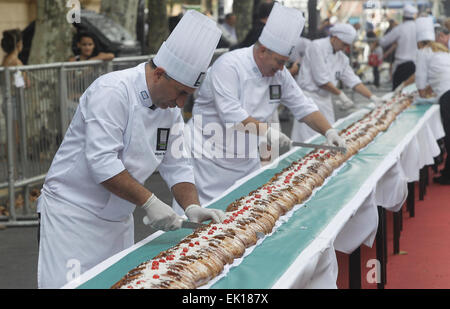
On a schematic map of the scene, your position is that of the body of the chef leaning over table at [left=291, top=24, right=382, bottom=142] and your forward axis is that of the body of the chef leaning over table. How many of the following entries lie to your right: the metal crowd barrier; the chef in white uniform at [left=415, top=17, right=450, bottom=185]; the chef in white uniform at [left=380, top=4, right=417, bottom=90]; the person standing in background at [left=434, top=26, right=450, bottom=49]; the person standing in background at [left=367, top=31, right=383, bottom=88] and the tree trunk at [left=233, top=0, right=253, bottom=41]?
1

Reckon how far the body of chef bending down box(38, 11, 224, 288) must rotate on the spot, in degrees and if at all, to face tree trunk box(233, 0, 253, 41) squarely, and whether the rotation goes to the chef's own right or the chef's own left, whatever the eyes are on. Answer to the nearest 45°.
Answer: approximately 135° to the chef's own left

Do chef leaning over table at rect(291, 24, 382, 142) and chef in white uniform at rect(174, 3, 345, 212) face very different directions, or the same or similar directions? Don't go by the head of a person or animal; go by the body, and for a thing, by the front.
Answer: same or similar directions

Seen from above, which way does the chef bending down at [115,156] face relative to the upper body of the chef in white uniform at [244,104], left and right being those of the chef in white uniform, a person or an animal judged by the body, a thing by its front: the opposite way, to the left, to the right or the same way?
the same way

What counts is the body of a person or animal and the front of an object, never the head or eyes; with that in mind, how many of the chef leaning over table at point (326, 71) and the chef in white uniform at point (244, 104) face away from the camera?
0

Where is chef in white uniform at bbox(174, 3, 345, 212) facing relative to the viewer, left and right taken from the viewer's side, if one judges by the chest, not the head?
facing the viewer and to the right of the viewer

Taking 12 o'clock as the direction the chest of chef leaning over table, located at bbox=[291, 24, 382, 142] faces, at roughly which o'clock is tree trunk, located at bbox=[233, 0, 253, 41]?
The tree trunk is roughly at 7 o'clock from the chef leaning over table.

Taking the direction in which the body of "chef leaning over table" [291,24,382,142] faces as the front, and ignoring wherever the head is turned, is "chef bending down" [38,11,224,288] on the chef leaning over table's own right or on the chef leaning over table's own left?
on the chef leaning over table's own right

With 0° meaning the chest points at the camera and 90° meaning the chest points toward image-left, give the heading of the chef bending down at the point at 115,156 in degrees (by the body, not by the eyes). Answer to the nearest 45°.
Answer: approximately 315°

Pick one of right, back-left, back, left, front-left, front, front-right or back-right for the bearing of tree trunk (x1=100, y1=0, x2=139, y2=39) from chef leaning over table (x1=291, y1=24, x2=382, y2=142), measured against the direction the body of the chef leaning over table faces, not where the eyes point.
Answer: back

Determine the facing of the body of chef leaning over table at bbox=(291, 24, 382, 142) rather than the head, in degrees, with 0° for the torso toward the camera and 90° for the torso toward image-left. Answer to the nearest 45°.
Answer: approximately 315°

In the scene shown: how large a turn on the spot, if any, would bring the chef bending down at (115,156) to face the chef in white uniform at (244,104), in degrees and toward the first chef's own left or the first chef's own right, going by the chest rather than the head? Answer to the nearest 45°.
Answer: approximately 90° to the first chef's own left

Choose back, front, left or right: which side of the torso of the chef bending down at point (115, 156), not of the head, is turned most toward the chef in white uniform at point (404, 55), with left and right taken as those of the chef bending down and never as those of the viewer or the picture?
left

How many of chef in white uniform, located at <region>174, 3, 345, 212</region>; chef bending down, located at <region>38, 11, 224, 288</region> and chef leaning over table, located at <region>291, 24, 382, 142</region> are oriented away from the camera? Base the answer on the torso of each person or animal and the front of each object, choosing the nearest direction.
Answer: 0

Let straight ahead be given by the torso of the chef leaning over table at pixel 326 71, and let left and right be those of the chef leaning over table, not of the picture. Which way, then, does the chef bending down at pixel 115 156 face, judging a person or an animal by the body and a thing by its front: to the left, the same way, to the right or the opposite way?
the same way

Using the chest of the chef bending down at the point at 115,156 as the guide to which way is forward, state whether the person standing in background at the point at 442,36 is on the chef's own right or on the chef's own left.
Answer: on the chef's own left

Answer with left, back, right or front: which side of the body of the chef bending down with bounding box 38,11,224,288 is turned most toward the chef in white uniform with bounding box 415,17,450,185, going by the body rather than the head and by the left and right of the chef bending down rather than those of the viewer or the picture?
left
